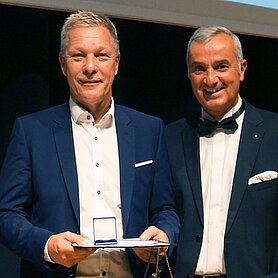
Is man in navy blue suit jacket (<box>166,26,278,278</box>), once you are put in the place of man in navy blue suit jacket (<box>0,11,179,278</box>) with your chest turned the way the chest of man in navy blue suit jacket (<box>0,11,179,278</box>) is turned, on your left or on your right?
on your left

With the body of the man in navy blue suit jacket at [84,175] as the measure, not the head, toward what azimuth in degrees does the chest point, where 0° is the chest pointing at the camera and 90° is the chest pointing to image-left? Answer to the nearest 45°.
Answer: approximately 0°
